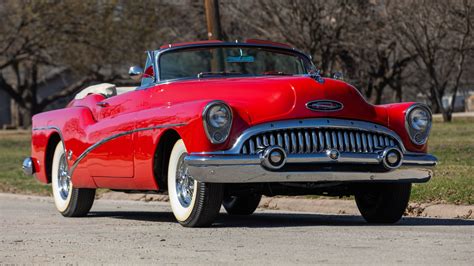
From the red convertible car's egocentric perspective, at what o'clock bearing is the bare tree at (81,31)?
The bare tree is roughly at 7 o'clock from the red convertible car.

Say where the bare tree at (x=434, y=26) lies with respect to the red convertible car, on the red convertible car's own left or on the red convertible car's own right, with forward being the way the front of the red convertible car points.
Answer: on the red convertible car's own left

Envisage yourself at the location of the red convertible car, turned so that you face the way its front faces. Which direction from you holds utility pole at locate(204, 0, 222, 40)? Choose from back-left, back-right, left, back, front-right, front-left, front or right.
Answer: back-left

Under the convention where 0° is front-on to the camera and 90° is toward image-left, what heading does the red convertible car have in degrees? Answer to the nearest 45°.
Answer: approximately 315°
